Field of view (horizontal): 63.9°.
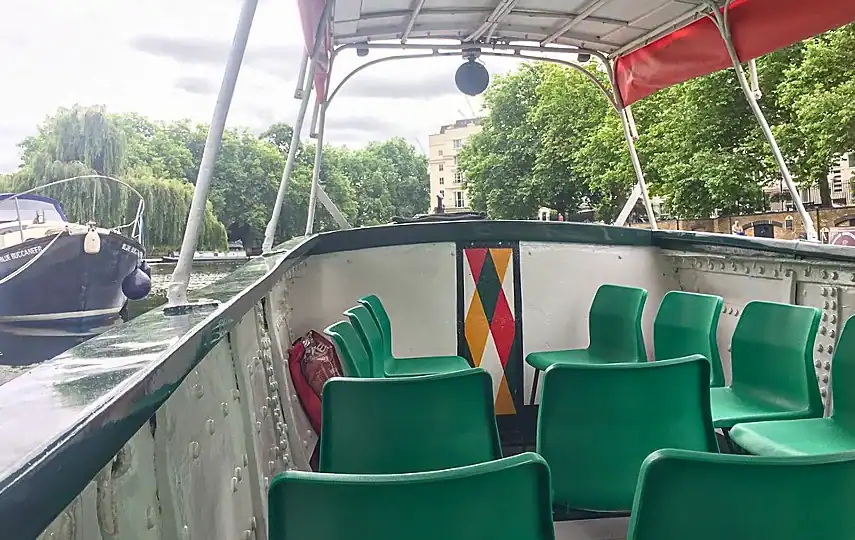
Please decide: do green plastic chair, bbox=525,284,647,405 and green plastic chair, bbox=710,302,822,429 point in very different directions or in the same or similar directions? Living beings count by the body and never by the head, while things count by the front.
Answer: same or similar directions

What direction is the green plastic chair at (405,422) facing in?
away from the camera

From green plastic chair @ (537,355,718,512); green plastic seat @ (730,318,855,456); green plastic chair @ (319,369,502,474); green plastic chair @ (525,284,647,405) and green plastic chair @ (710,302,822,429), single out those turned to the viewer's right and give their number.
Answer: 0

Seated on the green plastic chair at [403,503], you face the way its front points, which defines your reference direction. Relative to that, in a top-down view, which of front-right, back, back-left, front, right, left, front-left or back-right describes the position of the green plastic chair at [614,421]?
front-right

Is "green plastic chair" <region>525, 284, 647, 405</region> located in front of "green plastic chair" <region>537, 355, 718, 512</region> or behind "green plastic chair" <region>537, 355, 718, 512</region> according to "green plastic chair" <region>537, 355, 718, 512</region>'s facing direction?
in front

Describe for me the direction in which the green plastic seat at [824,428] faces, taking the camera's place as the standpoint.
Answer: facing the viewer and to the left of the viewer

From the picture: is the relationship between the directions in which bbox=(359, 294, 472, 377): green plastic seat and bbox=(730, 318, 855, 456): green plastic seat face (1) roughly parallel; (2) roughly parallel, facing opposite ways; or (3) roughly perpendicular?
roughly parallel, facing opposite ways

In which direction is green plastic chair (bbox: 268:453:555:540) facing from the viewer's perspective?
away from the camera

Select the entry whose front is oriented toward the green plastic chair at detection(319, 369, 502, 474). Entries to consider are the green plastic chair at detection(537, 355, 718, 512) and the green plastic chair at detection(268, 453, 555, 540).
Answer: the green plastic chair at detection(268, 453, 555, 540)

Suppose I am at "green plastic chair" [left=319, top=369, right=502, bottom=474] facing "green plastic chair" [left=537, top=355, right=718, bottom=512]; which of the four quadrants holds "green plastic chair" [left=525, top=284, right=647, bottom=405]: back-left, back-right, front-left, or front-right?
front-left

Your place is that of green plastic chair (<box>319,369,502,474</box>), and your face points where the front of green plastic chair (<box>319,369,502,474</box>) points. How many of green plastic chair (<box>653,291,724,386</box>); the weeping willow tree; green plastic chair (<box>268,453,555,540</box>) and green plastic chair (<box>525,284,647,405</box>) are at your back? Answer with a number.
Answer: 1
